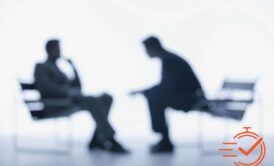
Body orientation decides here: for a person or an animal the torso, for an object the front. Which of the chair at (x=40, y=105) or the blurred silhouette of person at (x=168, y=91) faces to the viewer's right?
the chair

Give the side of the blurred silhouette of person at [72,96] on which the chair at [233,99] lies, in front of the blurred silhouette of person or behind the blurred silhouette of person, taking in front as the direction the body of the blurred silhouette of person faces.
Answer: in front

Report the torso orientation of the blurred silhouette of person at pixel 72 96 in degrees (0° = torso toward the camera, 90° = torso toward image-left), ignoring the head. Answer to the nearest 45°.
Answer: approximately 270°

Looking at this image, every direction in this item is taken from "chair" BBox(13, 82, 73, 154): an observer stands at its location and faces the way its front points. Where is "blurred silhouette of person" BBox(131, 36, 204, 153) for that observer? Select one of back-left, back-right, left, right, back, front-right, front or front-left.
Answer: front

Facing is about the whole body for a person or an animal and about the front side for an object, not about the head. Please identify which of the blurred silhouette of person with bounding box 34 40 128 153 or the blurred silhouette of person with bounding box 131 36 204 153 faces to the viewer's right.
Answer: the blurred silhouette of person with bounding box 34 40 128 153

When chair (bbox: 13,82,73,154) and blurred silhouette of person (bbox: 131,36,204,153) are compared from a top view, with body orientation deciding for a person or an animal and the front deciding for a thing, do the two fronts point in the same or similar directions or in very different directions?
very different directions

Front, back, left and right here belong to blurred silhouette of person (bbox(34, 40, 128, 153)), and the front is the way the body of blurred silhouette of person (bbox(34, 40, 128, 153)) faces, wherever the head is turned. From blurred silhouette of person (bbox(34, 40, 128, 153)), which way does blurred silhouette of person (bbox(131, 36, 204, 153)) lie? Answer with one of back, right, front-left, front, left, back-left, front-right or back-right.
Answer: front

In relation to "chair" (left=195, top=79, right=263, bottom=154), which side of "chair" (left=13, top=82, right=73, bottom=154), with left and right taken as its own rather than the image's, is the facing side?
front

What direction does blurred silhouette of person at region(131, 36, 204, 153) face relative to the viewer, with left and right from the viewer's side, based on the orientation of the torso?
facing to the left of the viewer

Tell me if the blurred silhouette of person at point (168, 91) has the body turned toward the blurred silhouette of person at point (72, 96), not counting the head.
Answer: yes

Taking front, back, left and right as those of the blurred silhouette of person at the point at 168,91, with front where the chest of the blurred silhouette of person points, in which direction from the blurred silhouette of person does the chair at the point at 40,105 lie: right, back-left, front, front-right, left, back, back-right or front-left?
front

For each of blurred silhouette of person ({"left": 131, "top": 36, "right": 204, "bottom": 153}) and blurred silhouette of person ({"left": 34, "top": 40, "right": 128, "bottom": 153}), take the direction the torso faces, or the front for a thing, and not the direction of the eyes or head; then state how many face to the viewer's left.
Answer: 1

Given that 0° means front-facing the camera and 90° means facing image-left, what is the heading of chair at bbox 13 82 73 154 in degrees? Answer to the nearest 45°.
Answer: approximately 270°

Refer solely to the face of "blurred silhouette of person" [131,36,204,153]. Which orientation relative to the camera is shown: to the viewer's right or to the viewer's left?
to the viewer's left
